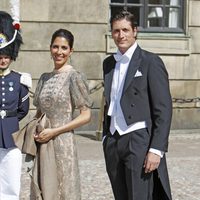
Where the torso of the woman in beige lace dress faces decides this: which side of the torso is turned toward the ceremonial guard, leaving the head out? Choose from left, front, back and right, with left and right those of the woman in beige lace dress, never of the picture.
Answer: right

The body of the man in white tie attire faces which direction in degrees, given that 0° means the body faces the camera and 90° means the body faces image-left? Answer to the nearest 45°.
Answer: approximately 45°

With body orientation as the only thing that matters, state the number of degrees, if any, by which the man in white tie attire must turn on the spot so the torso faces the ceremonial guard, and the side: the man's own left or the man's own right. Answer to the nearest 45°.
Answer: approximately 90° to the man's own right

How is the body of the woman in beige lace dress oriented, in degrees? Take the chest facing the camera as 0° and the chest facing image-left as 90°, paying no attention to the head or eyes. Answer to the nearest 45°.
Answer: approximately 45°

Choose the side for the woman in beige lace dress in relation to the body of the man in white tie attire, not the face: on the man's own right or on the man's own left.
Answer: on the man's own right

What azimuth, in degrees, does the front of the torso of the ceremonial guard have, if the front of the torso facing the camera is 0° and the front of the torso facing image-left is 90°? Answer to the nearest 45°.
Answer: approximately 0°

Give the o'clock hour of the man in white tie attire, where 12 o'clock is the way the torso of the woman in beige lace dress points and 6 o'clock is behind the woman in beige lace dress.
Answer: The man in white tie attire is roughly at 9 o'clock from the woman in beige lace dress.

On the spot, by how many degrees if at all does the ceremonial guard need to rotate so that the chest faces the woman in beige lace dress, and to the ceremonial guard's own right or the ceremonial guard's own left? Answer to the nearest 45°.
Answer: approximately 45° to the ceremonial guard's own left

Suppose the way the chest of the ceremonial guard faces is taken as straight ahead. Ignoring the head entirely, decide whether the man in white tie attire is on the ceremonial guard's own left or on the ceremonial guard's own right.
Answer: on the ceremonial guard's own left
